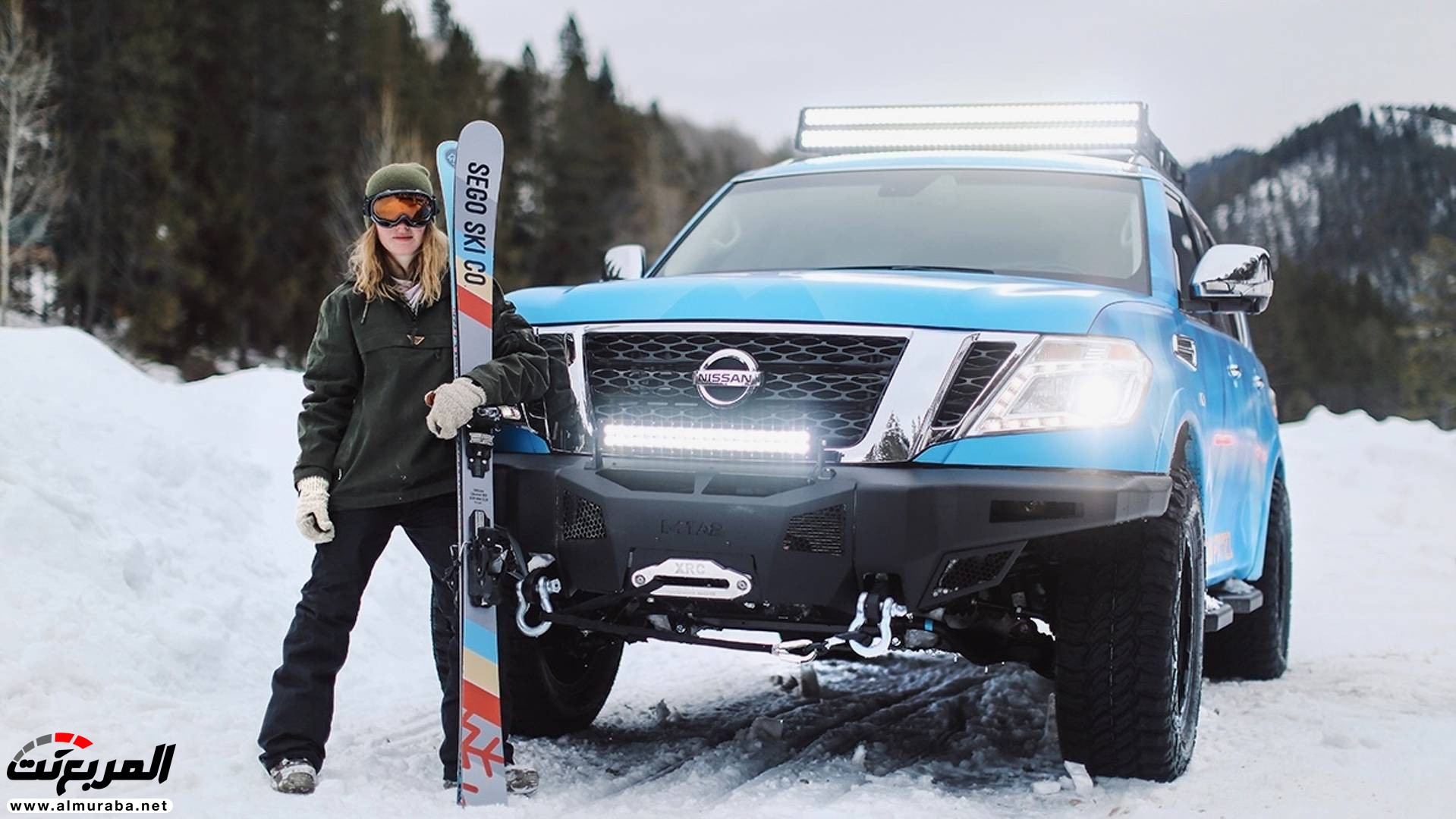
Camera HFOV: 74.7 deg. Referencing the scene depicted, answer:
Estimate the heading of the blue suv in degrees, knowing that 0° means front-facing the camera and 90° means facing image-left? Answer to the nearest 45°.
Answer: approximately 45°

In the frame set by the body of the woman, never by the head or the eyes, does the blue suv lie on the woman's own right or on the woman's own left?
on the woman's own left

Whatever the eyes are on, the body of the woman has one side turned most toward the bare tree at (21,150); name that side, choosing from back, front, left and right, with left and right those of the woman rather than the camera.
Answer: back

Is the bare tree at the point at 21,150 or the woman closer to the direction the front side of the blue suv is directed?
the woman

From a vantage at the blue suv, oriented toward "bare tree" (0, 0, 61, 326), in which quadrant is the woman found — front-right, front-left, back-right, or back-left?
front-left

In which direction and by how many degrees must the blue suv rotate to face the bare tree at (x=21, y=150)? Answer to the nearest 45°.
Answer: approximately 90° to its right

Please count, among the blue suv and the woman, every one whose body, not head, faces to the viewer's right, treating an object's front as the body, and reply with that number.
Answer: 0

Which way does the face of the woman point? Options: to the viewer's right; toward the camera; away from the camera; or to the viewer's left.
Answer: toward the camera

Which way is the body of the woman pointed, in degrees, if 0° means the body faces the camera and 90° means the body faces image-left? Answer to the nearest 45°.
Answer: approximately 0°

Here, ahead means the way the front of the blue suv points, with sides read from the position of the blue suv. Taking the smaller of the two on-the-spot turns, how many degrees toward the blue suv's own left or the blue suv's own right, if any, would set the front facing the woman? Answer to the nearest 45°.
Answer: approximately 45° to the blue suv's own right
